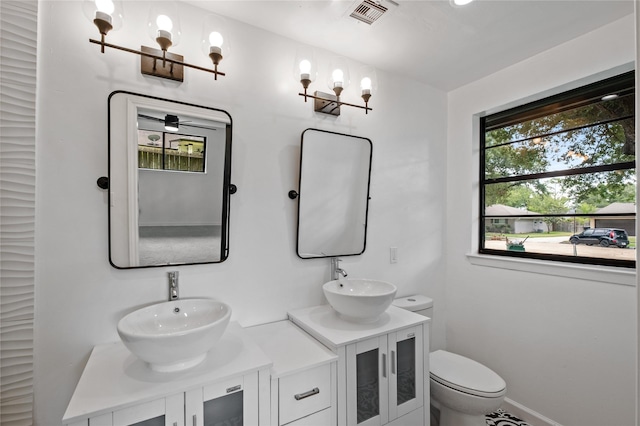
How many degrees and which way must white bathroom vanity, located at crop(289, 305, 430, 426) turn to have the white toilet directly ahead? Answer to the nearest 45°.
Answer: approximately 90° to its left

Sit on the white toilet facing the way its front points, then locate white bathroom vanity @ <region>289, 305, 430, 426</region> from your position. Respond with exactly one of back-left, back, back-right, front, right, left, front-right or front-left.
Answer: right

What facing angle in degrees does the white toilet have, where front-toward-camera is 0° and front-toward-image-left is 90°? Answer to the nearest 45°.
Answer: approximately 315°

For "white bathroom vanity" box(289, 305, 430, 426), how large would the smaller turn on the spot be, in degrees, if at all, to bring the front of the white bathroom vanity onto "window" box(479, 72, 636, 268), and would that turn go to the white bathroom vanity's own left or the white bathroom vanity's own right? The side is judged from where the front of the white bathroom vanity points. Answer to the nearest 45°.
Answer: approximately 90° to the white bathroom vanity's own left

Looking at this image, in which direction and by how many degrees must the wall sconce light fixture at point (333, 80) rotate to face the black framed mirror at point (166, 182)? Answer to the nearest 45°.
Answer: approximately 90° to its right

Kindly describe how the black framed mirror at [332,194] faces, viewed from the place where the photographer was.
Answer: facing the viewer and to the right of the viewer

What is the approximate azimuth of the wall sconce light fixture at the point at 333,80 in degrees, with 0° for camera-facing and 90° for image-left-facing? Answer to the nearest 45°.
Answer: approximately 315°

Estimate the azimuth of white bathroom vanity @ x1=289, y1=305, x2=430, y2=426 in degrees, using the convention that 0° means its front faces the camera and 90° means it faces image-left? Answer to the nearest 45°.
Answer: approximately 315°
